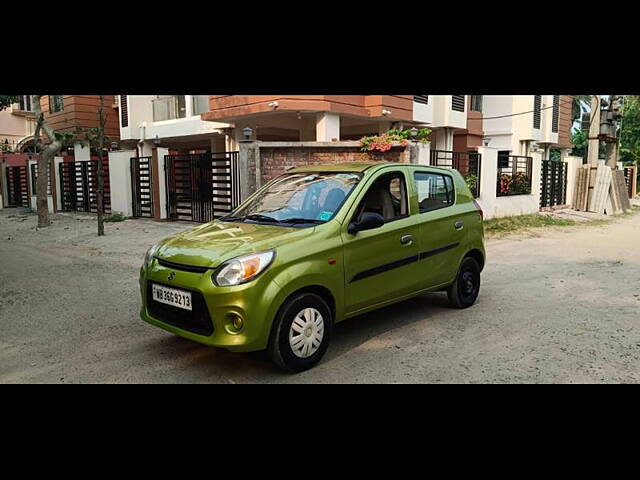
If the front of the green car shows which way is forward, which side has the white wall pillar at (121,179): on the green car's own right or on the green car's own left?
on the green car's own right

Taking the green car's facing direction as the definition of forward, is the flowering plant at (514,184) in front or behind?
behind

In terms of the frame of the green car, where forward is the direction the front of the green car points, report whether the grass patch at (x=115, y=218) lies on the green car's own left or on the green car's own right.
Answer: on the green car's own right

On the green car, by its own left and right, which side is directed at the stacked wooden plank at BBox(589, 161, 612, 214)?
back

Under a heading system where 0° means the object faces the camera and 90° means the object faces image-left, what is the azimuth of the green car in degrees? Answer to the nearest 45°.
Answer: approximately 45°

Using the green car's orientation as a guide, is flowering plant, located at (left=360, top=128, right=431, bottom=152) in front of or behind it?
behind

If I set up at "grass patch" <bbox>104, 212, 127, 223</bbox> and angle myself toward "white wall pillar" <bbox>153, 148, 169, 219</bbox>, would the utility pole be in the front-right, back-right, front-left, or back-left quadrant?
front-left
